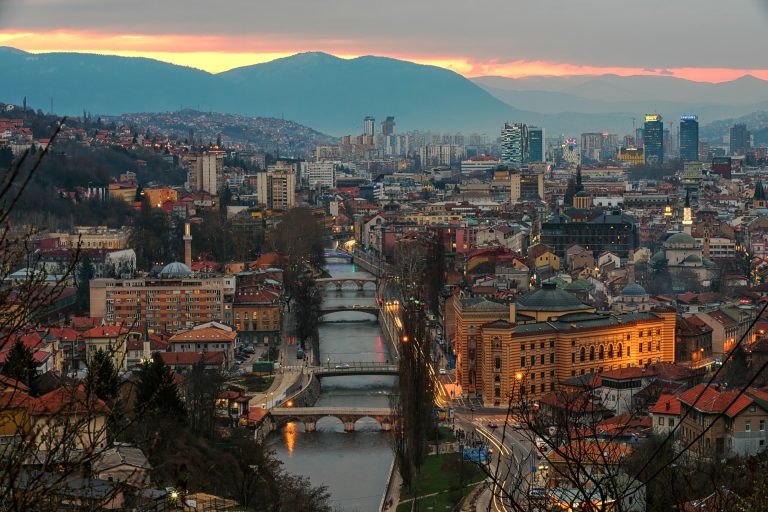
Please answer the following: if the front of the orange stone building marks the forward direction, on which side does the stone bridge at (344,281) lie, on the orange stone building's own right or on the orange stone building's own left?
on the orange stone building's own right

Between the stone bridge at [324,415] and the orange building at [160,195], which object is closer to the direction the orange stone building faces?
the stone bridge

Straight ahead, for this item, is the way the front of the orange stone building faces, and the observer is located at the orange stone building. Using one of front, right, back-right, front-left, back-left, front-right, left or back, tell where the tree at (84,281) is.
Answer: front-right

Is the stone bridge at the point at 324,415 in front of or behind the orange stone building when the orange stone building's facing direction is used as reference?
in front

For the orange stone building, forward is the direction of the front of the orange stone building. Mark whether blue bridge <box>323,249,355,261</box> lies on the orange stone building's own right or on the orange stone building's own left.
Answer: on the orange stone building's own right
